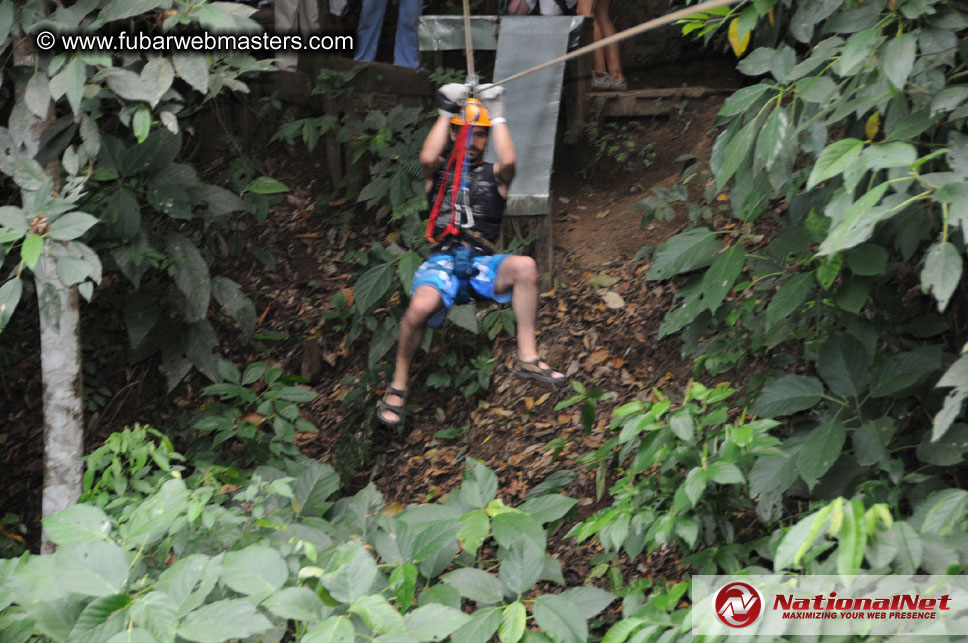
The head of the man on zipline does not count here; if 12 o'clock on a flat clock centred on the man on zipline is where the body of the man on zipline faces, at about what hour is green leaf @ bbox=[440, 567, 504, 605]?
The green leaf is roughly at 12 o'clock from the man on zipline.

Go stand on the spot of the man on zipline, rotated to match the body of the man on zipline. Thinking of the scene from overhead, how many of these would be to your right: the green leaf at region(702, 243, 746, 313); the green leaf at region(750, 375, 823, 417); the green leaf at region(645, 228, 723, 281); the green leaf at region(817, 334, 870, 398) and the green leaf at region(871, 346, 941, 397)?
0

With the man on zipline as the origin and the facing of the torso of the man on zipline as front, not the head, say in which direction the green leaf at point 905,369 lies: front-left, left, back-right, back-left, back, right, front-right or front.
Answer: front-left

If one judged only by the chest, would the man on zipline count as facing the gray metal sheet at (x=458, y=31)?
no

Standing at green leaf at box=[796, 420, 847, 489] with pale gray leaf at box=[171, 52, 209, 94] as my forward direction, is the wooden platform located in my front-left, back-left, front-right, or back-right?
front-right

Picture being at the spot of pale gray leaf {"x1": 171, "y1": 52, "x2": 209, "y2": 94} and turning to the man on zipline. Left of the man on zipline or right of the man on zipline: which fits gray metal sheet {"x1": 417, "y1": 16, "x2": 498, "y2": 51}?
left

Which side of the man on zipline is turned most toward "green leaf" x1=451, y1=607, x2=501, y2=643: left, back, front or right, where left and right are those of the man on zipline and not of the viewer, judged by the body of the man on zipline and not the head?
front

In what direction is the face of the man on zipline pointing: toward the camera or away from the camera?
toward the camera

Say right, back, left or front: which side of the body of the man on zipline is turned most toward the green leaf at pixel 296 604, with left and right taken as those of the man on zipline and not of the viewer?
front

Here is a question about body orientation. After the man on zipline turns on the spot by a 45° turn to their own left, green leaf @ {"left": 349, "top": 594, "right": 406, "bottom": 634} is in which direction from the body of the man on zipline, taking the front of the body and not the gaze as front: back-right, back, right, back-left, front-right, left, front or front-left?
front-right

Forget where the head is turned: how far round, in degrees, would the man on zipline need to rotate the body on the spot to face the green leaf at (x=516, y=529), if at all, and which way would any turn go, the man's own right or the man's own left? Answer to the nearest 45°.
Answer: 0° — they already face it

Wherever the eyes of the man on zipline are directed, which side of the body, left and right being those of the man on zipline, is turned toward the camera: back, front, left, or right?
front

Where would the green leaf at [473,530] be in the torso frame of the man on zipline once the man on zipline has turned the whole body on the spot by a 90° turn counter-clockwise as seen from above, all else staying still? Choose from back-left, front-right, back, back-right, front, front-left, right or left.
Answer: right

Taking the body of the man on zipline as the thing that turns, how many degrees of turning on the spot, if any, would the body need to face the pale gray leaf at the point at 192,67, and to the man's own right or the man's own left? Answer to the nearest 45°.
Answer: approximately 90° to the man's own right

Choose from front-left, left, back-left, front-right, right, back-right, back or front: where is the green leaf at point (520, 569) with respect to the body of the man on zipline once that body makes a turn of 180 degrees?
back
